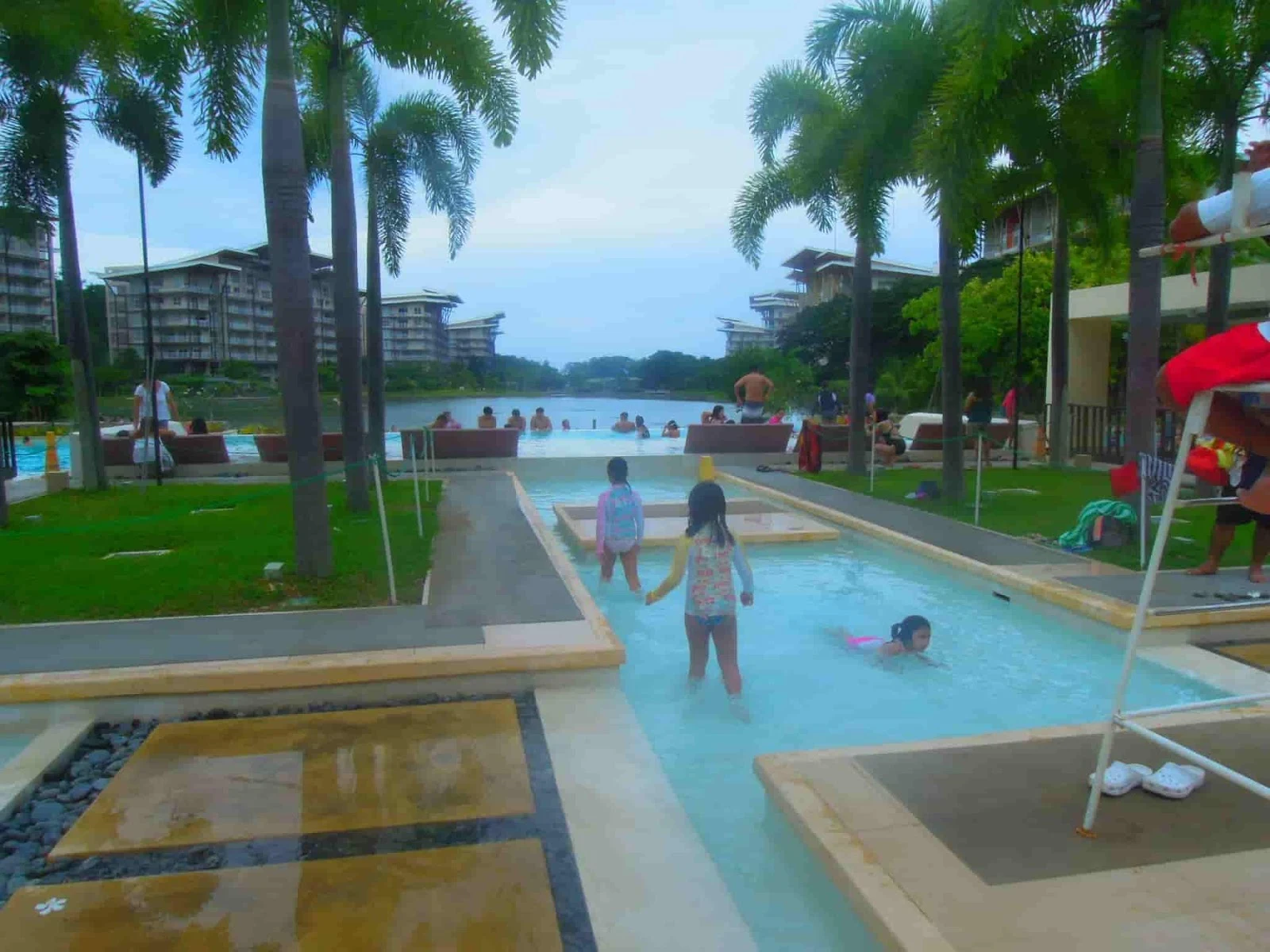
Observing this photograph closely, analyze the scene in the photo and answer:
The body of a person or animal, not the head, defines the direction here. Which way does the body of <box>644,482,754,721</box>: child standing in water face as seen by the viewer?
away from the camera

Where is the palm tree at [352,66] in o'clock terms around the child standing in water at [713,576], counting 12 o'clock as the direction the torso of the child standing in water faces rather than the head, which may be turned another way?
The palm tree is roughly at 11 o'clock from the child standing in water.

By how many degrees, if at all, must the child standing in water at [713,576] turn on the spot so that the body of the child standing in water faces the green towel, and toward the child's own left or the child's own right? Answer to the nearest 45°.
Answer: approximately 45° to the child's own right

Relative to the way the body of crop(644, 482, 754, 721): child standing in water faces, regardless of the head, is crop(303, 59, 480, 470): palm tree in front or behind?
in front

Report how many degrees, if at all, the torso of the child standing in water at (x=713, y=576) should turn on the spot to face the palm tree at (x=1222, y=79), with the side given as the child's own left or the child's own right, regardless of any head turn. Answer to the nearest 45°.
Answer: approximately 45° to the child's own right

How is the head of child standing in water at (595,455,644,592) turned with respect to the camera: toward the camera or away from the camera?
away from the camera

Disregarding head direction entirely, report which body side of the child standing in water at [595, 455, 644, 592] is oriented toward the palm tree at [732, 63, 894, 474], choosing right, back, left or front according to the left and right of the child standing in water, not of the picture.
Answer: front

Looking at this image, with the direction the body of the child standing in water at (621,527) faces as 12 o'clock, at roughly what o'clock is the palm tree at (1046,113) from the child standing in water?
The palm tree is roughly at 2 o'clock from the child standing in water.

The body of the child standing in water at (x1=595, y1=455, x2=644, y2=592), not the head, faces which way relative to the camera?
away from the camera

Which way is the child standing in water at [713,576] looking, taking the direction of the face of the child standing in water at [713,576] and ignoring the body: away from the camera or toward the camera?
away from the camera
